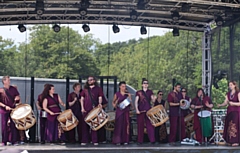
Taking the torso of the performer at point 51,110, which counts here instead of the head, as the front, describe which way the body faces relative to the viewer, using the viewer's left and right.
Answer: facing the viewer and to the right of the viewer

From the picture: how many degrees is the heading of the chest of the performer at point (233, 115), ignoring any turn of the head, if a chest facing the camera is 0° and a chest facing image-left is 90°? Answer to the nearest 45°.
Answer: approximately 45°

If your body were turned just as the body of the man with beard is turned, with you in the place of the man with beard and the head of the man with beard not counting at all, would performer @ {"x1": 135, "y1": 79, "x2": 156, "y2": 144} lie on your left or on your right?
on your left

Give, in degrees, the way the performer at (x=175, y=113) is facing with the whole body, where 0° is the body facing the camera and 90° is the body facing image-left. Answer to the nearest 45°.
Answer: approximately 315°

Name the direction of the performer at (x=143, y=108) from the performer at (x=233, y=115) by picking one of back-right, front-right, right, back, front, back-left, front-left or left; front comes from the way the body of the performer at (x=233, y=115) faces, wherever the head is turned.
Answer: front-right

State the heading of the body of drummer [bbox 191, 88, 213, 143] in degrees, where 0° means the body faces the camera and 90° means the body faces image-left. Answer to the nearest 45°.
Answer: approximately 0°

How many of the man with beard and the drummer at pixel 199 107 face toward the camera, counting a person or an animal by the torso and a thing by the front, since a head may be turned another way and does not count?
2

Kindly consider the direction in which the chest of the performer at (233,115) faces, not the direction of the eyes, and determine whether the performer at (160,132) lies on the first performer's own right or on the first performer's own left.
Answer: on the first performer's own right

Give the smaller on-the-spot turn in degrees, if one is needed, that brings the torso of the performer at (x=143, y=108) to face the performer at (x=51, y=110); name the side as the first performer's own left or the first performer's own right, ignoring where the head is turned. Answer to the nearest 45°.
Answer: approximately 90° to the first performer's own right

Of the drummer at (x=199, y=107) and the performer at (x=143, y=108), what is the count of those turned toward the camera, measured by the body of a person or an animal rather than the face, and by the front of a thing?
2
